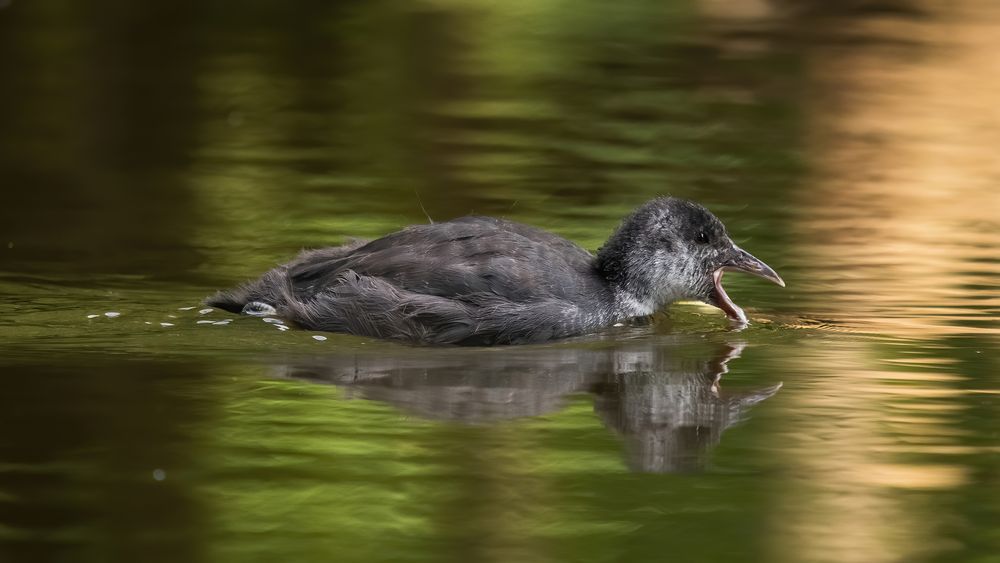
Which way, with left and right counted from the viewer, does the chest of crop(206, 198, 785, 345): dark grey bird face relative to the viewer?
facing to the right of the viewer
